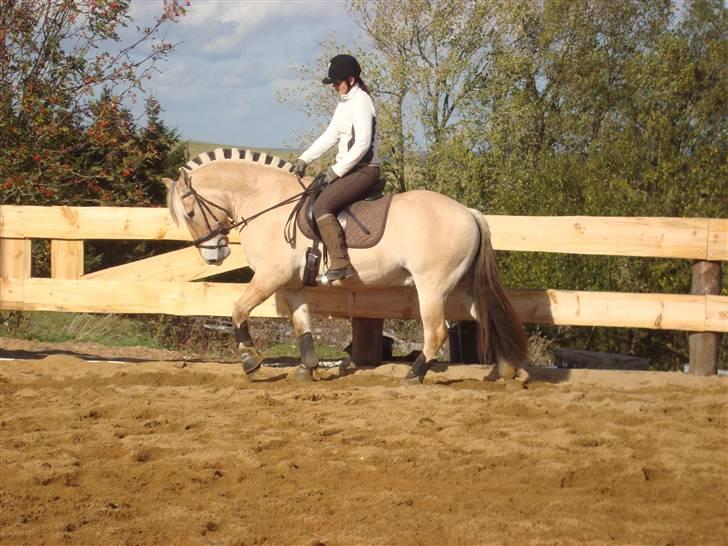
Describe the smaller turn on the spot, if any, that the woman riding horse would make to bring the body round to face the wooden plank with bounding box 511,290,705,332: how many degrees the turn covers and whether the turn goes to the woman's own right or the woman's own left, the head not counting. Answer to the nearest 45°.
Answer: approximately 180°

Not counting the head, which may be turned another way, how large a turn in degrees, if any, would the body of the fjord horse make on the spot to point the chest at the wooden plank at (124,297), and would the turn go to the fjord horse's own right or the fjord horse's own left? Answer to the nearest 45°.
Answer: approximately 45° to the fjord horse's own right

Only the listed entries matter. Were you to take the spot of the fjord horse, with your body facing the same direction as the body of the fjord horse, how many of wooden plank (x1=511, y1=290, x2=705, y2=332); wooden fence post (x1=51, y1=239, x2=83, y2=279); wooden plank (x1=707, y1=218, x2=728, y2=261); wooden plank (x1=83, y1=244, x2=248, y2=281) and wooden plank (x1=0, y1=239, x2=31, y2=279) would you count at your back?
2

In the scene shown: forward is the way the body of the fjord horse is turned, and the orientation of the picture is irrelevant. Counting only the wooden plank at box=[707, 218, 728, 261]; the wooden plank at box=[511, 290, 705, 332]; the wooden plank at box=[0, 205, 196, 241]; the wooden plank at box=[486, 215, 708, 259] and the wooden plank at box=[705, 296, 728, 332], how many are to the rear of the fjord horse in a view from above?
4

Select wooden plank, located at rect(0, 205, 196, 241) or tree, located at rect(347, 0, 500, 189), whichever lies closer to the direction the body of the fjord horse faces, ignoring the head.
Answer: the wooden plank

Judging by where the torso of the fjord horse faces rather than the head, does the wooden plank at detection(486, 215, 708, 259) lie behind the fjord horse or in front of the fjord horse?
behind

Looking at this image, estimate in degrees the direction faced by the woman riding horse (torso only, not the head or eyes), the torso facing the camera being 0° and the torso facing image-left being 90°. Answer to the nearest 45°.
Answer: approximately 90°

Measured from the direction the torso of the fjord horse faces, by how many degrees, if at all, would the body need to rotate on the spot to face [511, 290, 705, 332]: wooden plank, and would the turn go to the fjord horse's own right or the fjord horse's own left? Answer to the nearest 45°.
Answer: approximately 180°

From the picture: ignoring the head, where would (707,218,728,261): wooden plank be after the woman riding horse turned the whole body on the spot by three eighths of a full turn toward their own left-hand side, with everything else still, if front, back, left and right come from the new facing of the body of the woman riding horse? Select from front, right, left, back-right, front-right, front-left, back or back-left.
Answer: front-left

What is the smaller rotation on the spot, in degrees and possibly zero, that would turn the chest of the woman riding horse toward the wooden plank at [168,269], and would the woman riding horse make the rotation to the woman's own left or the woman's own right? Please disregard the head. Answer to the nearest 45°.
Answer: approximately 45° to the woman's own right

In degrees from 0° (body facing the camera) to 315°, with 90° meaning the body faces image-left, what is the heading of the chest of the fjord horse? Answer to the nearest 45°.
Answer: approximately 90°

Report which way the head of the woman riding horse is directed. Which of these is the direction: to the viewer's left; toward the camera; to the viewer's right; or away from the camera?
to the viewer's left

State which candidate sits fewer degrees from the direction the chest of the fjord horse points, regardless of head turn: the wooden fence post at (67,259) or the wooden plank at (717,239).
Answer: the wooden fence post

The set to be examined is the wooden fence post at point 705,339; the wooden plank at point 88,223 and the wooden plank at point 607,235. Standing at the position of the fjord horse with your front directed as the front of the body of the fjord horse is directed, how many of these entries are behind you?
2

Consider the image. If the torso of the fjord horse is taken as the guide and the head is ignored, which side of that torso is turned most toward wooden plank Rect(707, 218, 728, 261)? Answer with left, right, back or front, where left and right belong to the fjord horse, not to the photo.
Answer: back

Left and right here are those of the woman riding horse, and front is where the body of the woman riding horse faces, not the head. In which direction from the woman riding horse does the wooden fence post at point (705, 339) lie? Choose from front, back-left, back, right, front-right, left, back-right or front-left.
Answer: back

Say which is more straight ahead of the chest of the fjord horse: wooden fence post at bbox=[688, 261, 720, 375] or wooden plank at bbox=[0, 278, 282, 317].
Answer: the wooden plank

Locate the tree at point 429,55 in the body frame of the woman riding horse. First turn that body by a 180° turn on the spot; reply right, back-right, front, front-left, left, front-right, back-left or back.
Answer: left

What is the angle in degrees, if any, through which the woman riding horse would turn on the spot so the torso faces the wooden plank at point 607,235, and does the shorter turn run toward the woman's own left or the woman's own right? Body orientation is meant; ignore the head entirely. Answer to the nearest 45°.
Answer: approximately 180°
